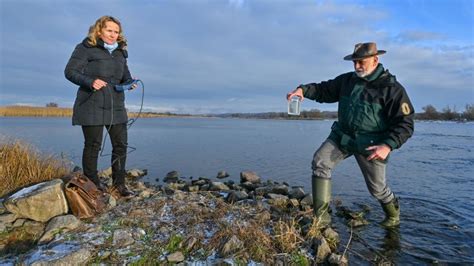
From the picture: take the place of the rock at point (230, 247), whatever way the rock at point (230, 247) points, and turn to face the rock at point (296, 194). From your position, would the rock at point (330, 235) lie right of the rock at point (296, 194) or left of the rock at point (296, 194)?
right

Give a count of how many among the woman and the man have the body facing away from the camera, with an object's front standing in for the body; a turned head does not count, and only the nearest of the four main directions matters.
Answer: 0

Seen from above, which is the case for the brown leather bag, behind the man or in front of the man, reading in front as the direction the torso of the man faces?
in front

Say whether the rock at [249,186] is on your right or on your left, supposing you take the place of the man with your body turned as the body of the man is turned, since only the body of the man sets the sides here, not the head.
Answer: on your right

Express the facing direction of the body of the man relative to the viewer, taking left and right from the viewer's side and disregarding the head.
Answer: facing the viewer and to the left of the viewer

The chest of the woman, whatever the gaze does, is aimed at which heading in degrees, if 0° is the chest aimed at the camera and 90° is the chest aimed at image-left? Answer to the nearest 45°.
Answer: approximately 315°

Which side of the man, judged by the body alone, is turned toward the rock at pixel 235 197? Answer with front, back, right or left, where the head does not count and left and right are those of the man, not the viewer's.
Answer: right

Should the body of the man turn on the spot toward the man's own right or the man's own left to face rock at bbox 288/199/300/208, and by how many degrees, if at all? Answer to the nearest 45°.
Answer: approximately 90° to the man's own right

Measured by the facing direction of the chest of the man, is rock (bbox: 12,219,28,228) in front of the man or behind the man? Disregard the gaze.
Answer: in front

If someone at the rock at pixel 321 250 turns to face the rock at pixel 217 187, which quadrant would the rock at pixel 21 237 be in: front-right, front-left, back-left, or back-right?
front-left

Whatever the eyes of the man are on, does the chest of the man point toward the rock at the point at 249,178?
no

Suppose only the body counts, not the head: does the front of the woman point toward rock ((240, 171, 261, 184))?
no

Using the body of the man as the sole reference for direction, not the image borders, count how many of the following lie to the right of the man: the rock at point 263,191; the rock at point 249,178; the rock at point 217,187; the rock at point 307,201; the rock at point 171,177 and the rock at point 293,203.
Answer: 6
